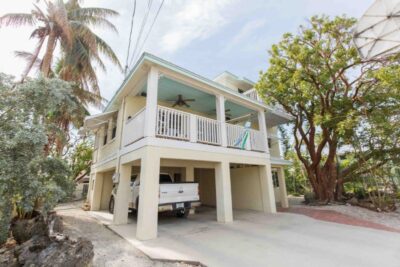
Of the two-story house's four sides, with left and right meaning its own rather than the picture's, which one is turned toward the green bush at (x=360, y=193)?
left

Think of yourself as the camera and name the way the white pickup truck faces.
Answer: facing away from the viewer and to the left of the viewer

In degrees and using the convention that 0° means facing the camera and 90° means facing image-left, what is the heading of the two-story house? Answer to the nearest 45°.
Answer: approximately 315°

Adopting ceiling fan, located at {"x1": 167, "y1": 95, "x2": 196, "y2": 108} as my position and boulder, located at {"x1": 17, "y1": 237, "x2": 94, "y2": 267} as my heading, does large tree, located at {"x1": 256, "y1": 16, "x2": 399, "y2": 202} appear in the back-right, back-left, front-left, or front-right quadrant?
back-left
